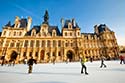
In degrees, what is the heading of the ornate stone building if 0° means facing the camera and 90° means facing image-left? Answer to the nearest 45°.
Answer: approximately 0°
